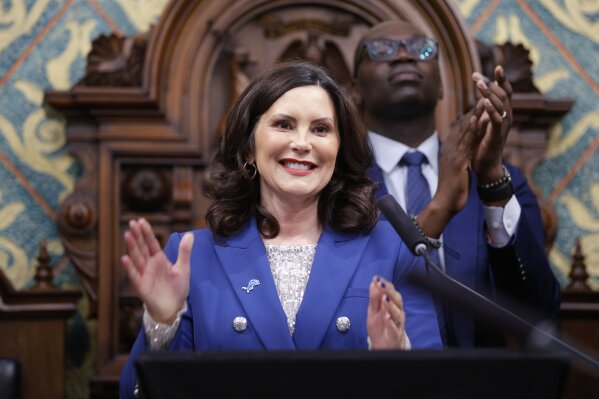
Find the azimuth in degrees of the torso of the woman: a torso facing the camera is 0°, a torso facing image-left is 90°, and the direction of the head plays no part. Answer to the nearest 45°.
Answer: approximately 0°

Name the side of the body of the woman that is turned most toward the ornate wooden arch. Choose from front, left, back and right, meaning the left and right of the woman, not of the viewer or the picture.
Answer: back

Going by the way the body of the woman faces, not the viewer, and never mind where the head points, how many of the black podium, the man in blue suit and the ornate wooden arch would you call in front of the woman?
1

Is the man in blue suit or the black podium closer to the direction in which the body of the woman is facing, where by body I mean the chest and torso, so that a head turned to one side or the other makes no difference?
the black podium

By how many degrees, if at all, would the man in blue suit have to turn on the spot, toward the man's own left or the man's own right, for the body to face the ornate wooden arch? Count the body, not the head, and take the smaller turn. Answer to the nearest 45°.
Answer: approximately 135° to the man's own right

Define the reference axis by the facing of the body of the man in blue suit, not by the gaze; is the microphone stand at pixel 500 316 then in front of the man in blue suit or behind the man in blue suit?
in front

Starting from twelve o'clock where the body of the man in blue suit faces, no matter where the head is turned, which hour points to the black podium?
The black podium is roughly at 12 o'clock from the man in blue suit.

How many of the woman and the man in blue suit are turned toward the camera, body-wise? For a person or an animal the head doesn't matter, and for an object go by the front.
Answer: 2
